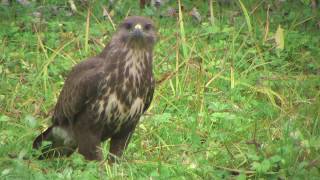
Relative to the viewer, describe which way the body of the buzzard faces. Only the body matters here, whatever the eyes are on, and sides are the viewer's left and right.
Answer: facing the viewer and to the right of the viewer
